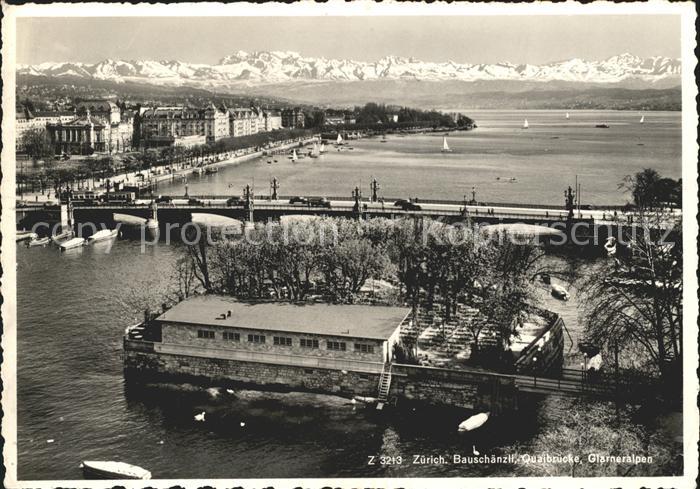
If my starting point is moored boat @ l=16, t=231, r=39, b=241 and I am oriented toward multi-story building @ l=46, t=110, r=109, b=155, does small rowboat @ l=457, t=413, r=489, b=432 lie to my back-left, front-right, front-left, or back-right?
back-right

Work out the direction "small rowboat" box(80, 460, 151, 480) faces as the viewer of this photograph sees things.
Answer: facing to the left of the viewer

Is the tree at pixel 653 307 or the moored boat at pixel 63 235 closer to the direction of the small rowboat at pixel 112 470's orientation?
the moored boat

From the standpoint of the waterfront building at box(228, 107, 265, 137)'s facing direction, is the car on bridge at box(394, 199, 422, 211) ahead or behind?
ahead

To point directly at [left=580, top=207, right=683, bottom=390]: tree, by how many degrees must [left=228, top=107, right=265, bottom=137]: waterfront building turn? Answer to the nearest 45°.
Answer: approximately 45° to its right

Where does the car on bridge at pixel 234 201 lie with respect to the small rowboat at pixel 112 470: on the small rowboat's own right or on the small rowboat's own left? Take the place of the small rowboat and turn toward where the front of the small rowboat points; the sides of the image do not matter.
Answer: on the small rowboat's own right
